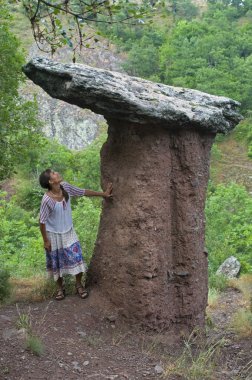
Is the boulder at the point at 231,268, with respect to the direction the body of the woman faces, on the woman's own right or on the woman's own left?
on the woman's own left

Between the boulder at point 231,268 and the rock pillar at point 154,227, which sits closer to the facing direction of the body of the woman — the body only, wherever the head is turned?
the rock pillar

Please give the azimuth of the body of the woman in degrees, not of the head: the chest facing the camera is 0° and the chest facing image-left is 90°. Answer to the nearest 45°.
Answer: approximately 315°

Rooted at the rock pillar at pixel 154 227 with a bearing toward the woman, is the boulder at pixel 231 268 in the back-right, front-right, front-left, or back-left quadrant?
back-right

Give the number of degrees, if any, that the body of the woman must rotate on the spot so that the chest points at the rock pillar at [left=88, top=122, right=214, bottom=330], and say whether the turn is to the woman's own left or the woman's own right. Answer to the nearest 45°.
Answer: approximately 45° to the woman's own left
